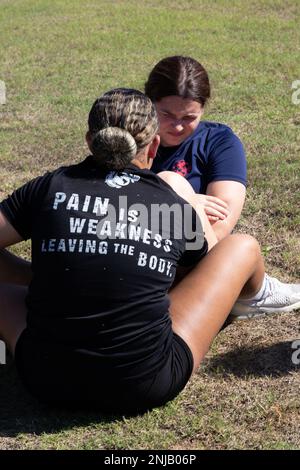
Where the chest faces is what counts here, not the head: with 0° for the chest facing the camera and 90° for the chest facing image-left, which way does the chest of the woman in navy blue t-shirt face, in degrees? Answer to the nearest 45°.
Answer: approximately 45°

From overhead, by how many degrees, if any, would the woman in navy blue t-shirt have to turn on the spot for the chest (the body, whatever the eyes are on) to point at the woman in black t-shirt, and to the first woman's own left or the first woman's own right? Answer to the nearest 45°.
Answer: approximately 45° to the first woman's own left

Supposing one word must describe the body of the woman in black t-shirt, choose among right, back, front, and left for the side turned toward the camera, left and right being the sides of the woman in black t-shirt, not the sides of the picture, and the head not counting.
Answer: back

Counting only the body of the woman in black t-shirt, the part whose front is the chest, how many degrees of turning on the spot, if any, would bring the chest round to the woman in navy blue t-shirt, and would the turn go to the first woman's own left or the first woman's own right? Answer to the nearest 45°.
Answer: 0° — they already face them

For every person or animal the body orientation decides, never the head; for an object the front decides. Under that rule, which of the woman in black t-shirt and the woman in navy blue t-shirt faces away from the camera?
the woman in black t-shirt

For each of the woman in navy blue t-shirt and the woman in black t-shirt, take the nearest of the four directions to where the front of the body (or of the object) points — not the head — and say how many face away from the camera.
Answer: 1
